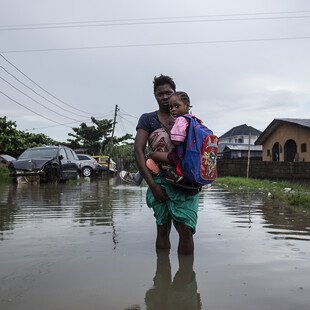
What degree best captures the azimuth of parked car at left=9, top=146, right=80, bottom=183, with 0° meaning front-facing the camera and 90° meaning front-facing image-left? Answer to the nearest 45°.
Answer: approximately 45°

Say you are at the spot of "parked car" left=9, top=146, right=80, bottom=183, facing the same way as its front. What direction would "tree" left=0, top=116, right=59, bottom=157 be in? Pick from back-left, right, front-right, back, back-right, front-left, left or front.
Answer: back-right

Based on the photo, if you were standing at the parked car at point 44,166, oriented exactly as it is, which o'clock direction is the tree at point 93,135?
The tree is roughly at 5 o'clock from the parked car.
